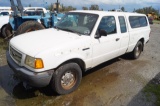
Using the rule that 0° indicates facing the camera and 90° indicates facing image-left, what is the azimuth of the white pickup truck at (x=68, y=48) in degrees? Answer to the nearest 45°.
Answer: approximately 45°

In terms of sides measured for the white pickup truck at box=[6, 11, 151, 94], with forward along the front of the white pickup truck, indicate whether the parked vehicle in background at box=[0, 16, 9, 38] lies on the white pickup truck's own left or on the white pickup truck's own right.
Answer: on the white pickup truck's own right
